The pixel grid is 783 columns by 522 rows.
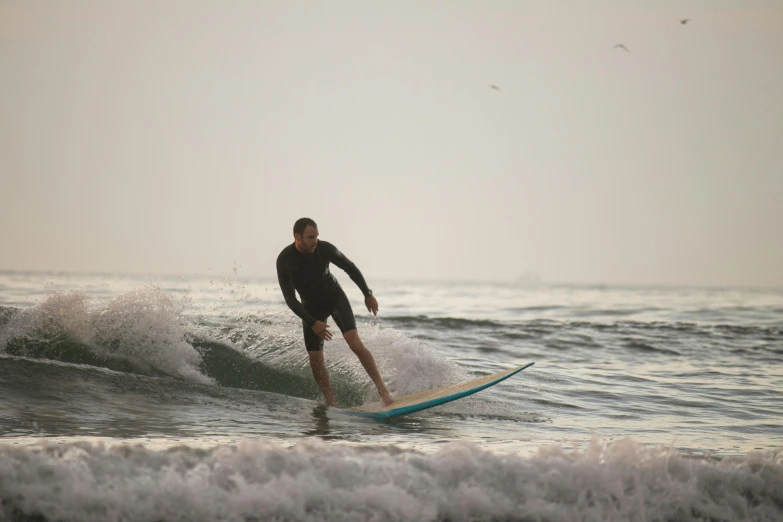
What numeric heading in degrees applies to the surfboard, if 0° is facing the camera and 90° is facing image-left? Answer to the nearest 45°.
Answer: approximately 270°
